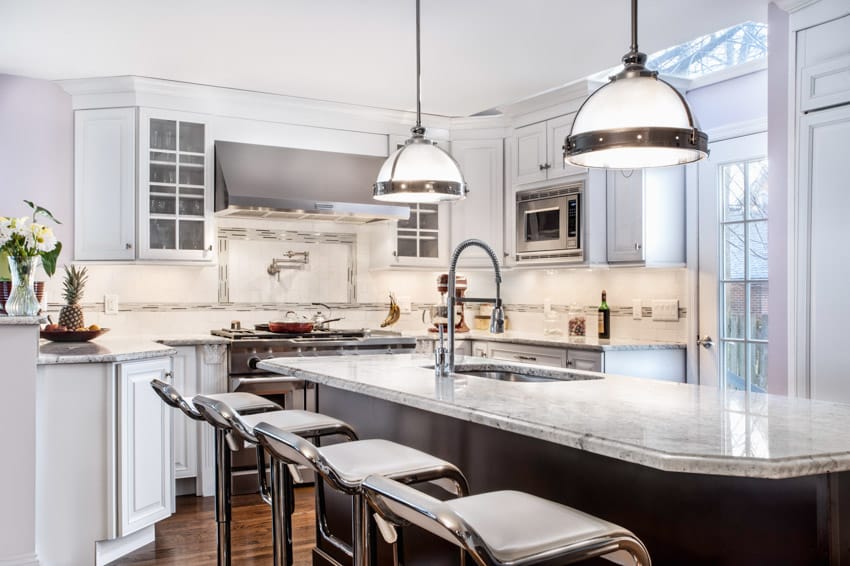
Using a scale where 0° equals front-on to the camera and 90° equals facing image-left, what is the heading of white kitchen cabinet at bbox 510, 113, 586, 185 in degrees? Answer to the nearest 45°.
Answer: approximately 45°

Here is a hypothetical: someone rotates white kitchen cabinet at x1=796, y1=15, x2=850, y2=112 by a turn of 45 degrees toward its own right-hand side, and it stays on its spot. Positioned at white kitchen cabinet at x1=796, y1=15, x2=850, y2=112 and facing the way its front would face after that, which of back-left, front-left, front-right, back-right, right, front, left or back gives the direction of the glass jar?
front-right

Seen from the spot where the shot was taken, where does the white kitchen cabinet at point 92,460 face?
facing the viewer and to the right of the viewer

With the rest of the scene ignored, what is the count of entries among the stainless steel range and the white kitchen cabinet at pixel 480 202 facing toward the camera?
2

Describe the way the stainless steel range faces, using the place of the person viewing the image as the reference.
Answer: facing the viewer

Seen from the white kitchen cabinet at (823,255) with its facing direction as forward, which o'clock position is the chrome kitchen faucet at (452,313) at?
The chrome kitchen faucet is roughly at 12 o'clock from the white kitchen cabinet.

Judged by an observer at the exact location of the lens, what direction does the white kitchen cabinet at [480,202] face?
facing the viewer

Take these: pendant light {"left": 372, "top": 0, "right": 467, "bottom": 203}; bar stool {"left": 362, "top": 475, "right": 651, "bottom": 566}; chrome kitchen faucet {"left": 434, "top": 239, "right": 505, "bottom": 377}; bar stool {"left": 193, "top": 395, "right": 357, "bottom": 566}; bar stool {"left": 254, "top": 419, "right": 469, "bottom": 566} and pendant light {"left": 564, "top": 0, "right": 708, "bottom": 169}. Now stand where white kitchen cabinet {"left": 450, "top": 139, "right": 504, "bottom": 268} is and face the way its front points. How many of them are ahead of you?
6

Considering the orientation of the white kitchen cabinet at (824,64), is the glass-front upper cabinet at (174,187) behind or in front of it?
in front

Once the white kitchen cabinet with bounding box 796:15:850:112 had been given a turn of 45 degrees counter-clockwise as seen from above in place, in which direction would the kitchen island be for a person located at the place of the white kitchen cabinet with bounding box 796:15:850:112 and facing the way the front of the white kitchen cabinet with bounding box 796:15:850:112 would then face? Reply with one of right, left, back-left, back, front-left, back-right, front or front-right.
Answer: front

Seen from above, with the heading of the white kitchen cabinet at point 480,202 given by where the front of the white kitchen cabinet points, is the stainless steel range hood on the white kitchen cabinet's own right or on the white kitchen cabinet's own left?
on the white kitchen cabinet's own right

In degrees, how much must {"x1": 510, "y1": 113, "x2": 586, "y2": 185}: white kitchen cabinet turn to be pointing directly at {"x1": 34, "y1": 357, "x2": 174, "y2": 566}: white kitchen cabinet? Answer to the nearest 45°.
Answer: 0° — it already faces it
